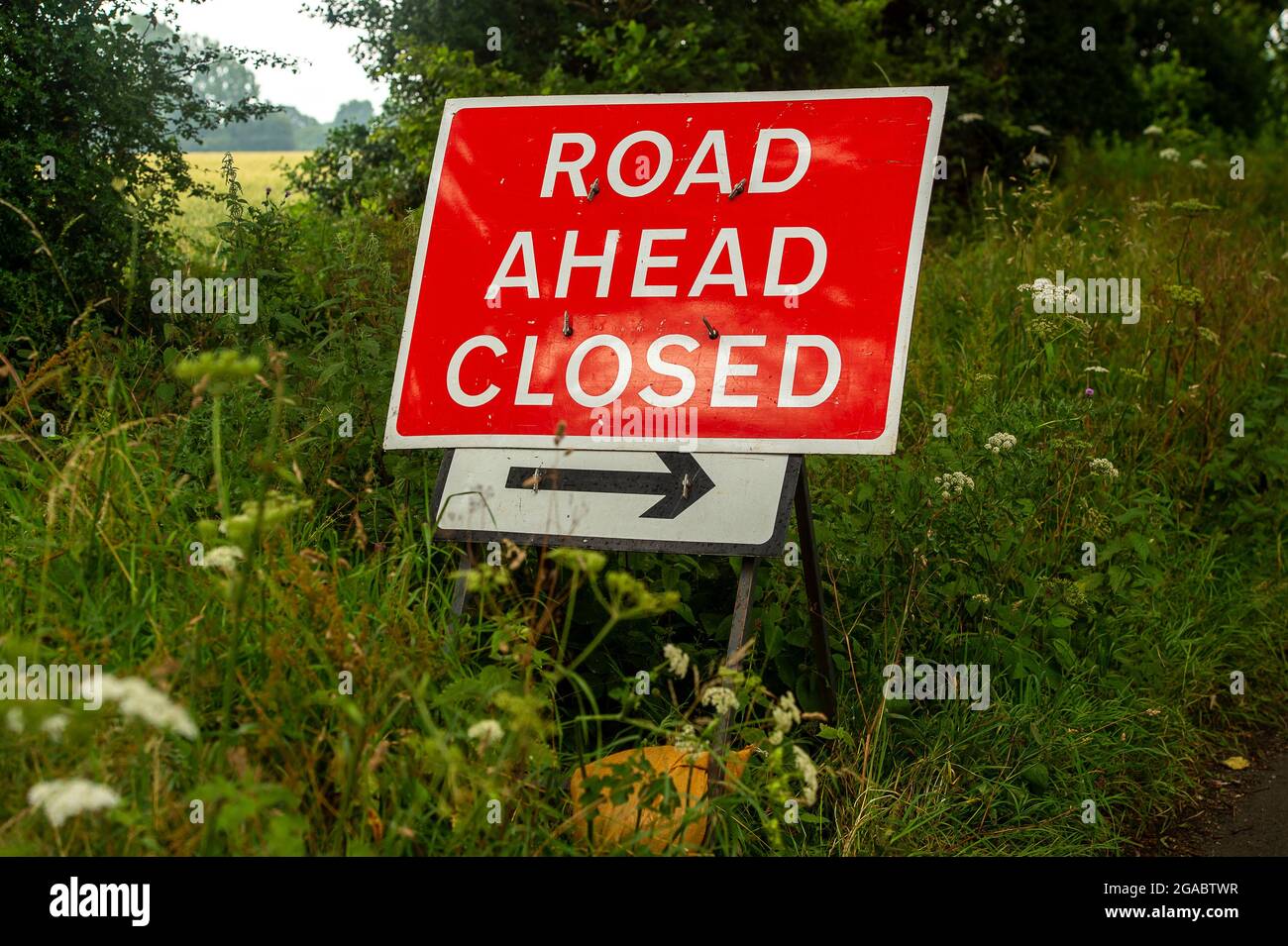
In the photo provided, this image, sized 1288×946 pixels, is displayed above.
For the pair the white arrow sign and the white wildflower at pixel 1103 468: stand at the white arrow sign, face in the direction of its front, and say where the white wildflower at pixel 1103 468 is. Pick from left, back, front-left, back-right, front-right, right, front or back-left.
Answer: back-left

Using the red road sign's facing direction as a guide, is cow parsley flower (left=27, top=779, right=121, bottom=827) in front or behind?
in front

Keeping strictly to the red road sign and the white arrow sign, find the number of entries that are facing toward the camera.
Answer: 2

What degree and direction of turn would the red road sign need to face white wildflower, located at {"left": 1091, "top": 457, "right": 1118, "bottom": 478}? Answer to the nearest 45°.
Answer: approximately 135° to its left

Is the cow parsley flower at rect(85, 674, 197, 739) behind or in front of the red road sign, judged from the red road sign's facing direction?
in front

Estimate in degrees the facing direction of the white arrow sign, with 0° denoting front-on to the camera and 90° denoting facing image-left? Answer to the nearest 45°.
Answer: approximately 0°

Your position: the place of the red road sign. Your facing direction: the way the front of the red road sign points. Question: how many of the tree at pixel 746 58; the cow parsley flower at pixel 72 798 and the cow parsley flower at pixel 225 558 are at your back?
1

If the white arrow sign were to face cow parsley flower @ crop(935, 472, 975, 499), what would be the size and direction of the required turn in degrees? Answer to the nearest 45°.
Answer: approximately 135° to its left

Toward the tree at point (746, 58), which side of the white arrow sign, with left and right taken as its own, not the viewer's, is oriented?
back
